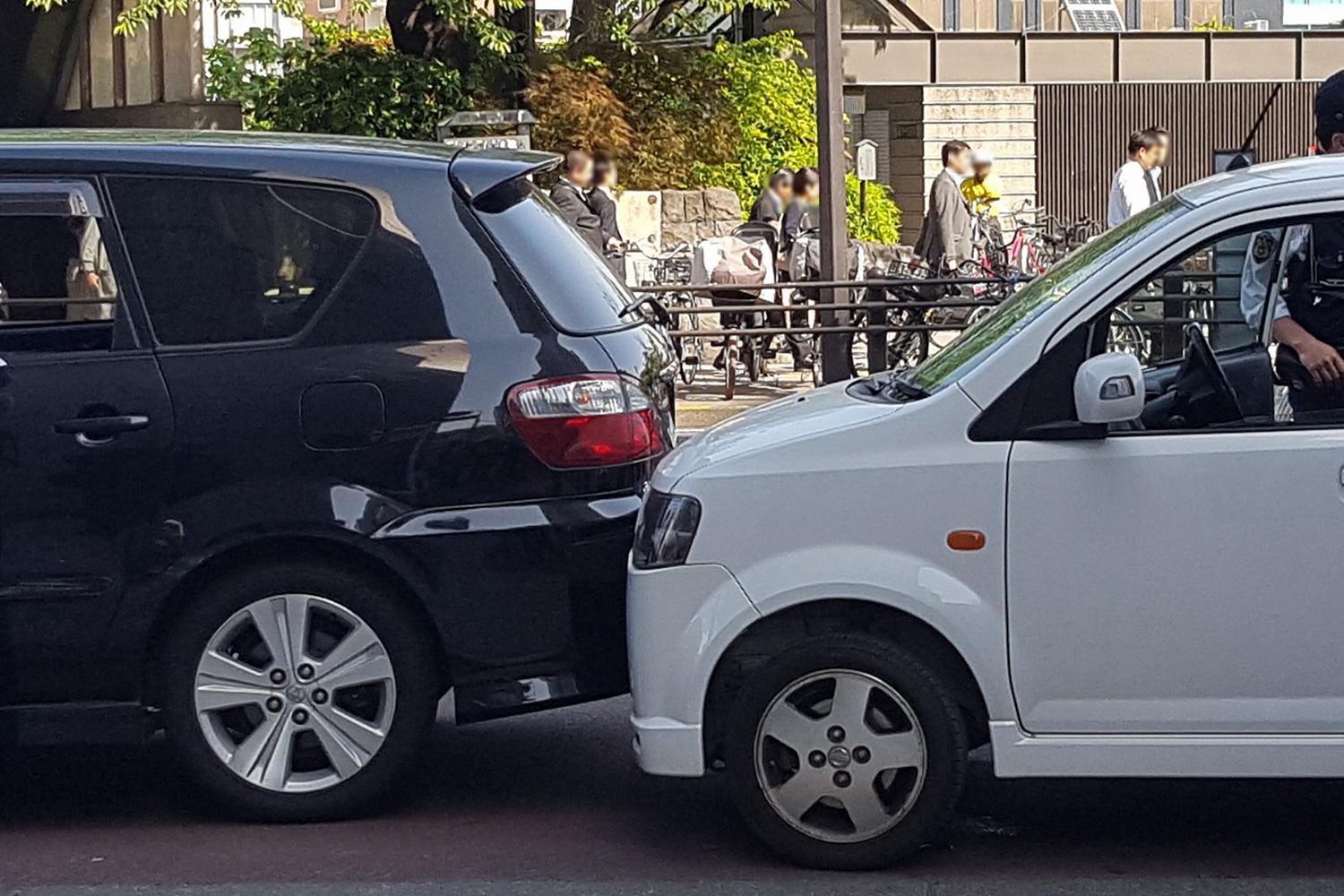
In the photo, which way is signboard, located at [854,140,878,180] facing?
toward the camera

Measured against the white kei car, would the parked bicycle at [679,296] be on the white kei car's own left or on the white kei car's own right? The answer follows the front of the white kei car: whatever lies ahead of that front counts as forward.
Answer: on the white kei car's own right

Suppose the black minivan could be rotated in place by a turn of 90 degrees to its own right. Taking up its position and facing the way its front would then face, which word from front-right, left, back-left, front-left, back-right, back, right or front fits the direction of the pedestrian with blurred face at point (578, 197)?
front

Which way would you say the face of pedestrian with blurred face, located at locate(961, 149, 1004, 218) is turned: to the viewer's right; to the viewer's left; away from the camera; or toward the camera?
toward the camera

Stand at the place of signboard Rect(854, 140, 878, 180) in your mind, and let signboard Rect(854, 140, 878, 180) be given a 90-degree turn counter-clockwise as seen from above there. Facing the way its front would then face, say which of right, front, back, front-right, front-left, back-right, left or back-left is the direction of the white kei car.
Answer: right

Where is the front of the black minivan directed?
to the viewer's left

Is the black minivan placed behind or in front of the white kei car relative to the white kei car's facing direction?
in front

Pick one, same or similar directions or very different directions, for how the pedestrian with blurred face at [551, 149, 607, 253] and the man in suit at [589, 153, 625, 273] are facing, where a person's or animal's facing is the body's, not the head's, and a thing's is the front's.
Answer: same or similar directions

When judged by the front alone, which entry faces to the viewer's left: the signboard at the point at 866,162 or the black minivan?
the black minivan
